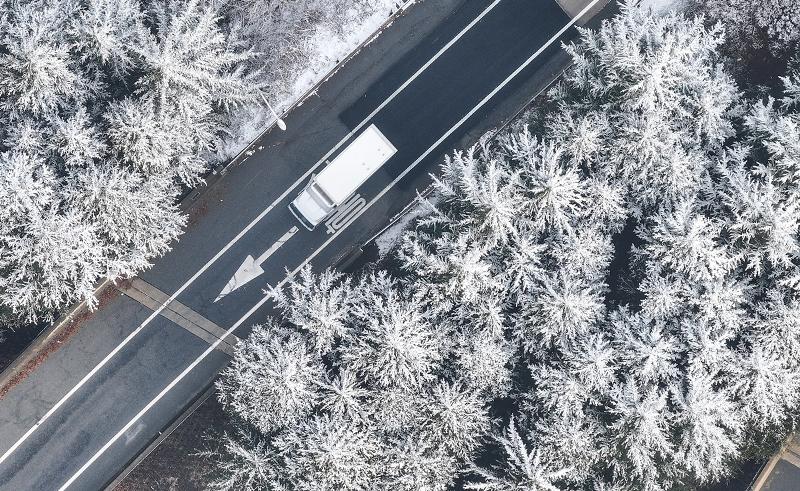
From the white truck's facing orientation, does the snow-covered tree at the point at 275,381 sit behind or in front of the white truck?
in front

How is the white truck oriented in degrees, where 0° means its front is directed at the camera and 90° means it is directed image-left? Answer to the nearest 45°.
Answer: approximately 45°

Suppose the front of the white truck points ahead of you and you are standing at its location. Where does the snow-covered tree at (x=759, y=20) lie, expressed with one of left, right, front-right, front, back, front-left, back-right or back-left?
back-left
